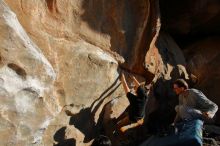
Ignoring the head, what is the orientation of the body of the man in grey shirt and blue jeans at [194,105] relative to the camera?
to the viewer's left

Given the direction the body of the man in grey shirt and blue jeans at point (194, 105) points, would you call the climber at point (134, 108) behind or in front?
in front
